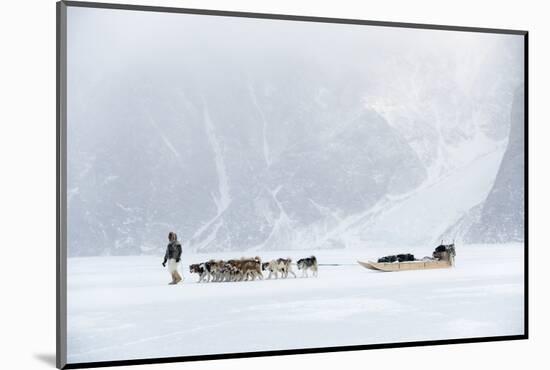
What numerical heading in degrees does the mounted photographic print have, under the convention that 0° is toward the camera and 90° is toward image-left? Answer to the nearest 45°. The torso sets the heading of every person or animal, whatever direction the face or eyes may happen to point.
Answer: approximately 315°
